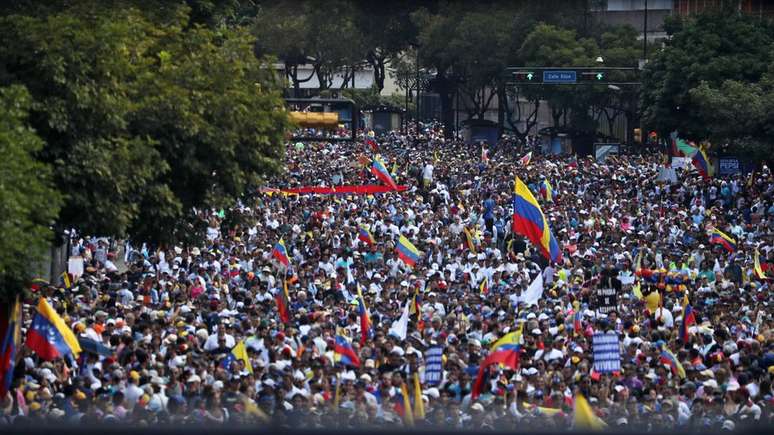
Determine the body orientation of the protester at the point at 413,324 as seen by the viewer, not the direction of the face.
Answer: toward the camera
